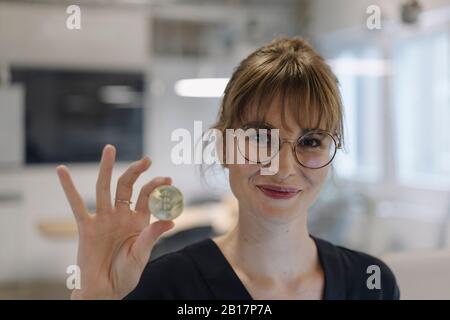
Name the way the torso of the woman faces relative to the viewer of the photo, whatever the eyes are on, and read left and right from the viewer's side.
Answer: facing the viewer

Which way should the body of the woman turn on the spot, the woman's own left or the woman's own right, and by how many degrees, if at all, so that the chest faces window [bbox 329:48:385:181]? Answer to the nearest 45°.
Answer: approximately 180°

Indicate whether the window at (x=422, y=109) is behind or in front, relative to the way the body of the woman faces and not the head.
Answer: behind
